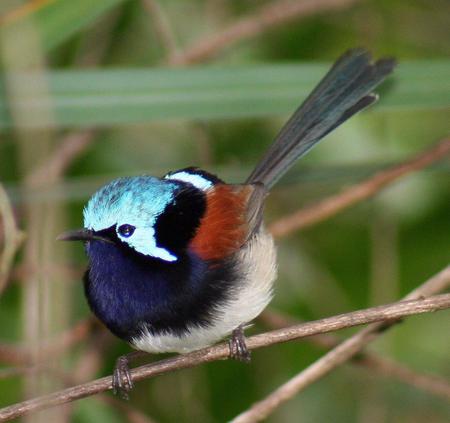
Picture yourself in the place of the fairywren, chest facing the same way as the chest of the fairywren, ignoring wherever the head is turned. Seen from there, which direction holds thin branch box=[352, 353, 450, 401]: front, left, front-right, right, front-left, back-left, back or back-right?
back

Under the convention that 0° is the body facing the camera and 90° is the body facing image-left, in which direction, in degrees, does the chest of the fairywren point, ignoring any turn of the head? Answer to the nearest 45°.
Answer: approximately 45°

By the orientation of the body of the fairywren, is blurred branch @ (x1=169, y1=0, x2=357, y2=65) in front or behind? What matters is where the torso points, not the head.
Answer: behind

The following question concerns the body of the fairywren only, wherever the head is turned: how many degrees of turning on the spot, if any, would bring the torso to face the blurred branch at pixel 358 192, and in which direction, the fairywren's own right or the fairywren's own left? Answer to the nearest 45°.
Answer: approximately 180°

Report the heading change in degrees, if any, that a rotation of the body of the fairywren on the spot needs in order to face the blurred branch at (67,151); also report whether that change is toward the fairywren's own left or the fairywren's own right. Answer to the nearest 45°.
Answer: approximately 135° to the fairywren's own right
